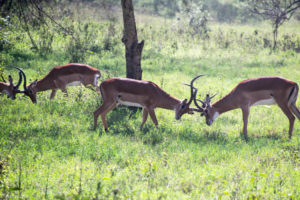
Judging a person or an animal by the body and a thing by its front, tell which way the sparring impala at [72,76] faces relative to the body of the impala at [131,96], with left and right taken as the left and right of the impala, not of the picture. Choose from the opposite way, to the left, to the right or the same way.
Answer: the opposite way

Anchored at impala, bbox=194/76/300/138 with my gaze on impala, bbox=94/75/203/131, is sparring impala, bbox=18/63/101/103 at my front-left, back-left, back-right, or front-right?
front-right

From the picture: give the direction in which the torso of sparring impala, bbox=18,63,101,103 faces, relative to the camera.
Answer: to the viewer's left

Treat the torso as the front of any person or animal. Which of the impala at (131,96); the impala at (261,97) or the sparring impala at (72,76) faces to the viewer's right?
the impala at (131,96)

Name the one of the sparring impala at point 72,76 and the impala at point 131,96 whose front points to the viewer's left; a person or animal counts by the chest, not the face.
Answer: the sparring impala

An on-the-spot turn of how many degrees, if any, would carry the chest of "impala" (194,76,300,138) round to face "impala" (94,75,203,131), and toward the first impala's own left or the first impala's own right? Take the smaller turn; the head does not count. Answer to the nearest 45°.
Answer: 0° — it already faces it

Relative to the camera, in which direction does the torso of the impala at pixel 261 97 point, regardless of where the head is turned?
to the viewer's left

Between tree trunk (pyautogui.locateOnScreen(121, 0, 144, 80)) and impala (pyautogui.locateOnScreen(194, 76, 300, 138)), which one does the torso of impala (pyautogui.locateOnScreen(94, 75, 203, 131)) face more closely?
the impala

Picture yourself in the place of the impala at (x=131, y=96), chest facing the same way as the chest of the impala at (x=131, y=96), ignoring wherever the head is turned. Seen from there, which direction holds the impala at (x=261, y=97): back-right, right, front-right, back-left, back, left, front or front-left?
front

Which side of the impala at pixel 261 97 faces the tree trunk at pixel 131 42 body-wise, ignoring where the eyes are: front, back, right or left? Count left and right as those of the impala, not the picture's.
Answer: front

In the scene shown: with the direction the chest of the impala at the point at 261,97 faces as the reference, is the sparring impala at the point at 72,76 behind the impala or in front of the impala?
in front

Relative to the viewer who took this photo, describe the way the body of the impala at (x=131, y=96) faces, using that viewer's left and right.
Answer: facing to the right of the viewer

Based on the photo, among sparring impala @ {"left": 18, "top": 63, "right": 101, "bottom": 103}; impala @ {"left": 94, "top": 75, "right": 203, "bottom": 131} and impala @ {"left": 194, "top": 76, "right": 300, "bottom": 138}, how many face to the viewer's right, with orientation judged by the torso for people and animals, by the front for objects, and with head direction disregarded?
1

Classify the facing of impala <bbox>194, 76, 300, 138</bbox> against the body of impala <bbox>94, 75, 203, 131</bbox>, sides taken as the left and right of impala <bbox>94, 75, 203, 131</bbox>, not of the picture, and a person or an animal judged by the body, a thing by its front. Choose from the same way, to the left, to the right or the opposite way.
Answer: the opposite way

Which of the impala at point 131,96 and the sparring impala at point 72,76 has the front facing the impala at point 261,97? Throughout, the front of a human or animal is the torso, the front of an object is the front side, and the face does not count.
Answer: the impala at point 131,96
